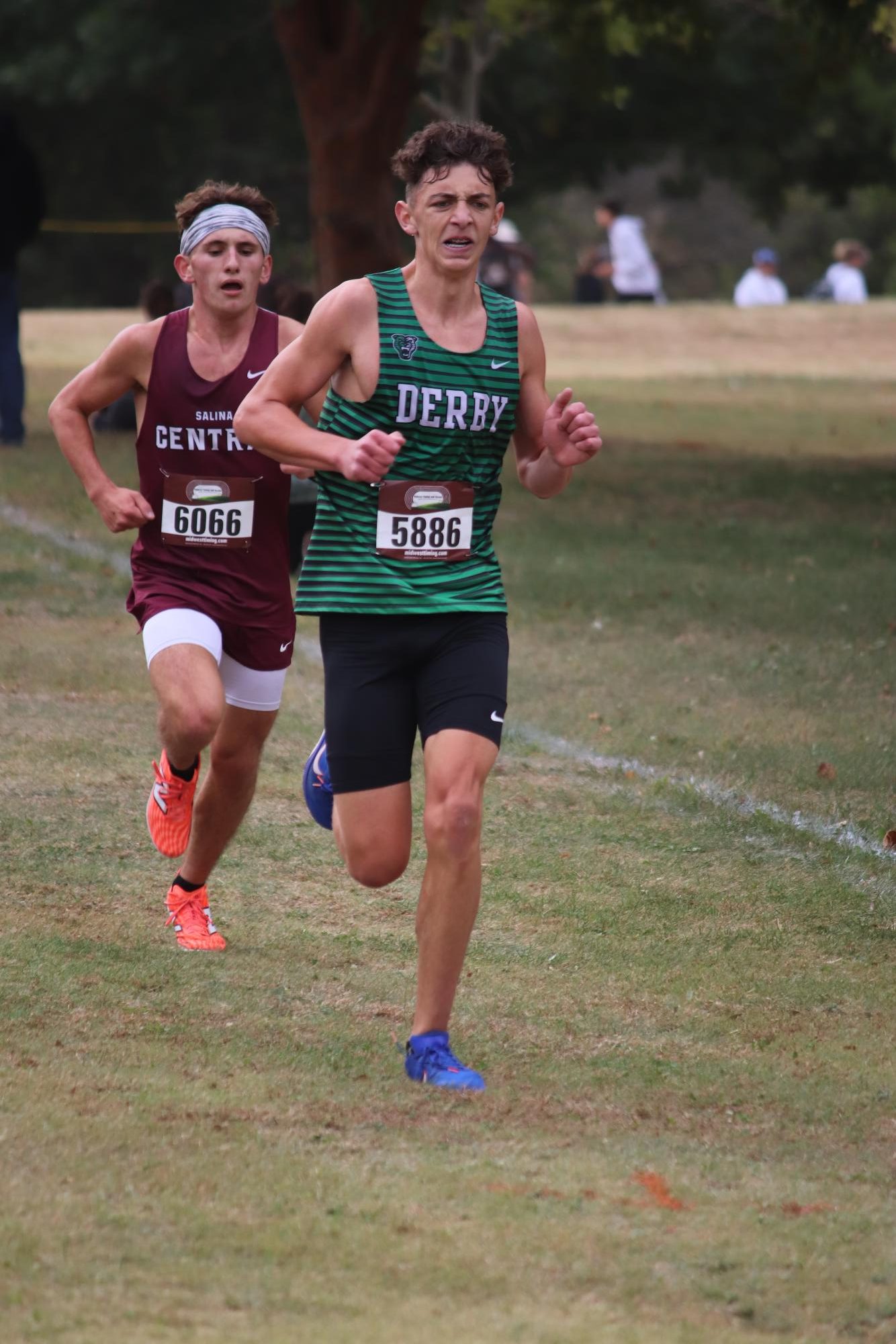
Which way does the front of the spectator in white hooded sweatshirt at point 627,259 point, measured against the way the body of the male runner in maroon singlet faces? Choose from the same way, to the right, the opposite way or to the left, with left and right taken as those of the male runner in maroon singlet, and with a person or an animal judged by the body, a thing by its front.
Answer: to the right

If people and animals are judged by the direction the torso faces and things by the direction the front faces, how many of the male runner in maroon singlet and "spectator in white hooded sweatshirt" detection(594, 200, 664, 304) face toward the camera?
1

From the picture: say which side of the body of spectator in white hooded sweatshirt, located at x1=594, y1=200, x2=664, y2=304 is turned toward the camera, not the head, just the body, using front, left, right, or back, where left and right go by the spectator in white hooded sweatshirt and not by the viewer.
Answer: left

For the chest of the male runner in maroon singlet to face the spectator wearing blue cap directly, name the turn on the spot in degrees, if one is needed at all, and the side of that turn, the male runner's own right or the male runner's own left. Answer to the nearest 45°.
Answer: approximately 180°

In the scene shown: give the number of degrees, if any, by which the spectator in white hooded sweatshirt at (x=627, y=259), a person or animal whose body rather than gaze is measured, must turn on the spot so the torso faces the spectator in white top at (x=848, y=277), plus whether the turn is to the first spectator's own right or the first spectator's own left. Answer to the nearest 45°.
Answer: approximately 135° to the first spectator's own right

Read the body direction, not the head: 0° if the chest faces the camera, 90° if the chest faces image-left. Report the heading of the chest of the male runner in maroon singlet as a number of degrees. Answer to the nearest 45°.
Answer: approximately 0°

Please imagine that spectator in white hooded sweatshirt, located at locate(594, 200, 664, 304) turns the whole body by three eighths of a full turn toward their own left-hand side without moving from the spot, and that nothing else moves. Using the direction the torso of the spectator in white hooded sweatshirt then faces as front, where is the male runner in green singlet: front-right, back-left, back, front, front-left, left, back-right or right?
front-right

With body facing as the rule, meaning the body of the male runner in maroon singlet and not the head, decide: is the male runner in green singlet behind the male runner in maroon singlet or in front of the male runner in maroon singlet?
in front

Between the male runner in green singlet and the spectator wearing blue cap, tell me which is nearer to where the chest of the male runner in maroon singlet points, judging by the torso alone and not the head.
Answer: the male runner in green singlet

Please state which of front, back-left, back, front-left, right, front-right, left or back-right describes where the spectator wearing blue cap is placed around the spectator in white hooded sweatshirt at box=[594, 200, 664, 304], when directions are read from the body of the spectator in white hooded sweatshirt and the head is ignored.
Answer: back-right

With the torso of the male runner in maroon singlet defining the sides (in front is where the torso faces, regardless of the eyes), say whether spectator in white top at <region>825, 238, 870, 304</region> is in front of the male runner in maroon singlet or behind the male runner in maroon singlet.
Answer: behind

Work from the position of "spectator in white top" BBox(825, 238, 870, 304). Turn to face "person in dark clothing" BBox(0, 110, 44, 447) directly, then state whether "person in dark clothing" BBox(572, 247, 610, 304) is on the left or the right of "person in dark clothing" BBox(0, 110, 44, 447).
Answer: right
